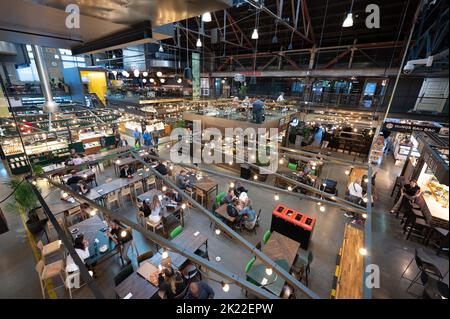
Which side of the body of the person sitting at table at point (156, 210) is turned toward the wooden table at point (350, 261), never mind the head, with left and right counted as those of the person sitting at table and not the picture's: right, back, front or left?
right

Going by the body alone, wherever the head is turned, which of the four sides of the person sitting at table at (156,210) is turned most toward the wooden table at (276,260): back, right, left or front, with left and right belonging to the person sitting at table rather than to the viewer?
right

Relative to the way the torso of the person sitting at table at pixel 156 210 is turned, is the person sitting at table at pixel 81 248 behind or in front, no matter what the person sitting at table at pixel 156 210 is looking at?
behind

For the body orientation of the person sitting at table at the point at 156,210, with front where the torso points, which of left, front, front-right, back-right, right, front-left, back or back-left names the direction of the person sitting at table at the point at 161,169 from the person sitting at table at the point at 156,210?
front-left

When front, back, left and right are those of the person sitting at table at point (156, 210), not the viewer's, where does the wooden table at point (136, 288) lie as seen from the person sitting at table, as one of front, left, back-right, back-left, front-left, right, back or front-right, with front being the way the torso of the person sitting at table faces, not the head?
back-right

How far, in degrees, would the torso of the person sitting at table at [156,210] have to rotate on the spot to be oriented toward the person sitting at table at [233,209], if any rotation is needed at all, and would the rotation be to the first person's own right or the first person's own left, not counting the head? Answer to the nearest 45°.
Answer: approximately 45° to the first person's own right

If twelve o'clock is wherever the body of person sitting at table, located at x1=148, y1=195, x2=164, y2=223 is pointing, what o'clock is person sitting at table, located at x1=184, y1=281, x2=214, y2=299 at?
person sitting at table, located at x1=184, y1=281, x2=214, y2=299 is roughly at 4 o'clock from person sitting at table, located at x1=148, y1=195, x2=164, y2=223.

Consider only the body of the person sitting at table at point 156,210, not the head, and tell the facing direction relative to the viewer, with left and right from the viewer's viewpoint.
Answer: facing away from the viewer and to the right of the viewer
